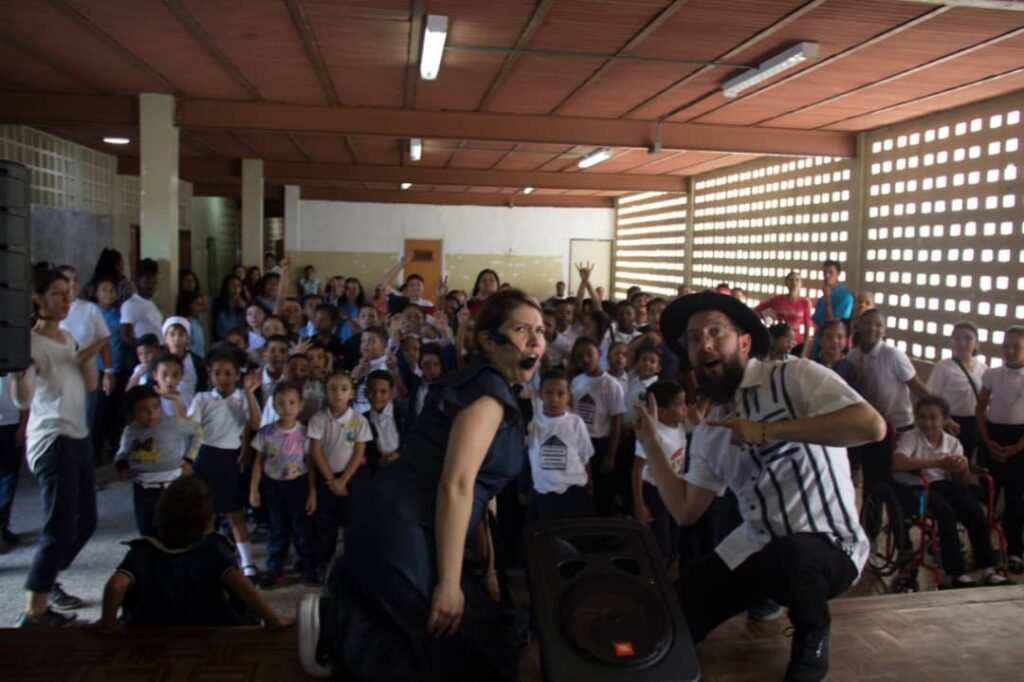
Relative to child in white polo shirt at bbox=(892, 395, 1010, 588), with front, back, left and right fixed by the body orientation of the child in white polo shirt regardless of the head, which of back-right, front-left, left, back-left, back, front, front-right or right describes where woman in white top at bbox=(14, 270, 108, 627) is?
right

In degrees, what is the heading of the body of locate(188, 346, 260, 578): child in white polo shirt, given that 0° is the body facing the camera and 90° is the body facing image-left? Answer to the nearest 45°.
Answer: approximately 0°

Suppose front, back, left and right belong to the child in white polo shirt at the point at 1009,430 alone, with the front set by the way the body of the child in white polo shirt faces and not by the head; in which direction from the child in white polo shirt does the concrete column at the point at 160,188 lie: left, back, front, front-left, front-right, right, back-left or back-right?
right

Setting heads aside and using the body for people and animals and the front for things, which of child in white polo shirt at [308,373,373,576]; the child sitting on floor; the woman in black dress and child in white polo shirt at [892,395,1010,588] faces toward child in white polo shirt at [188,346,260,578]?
the child sitting on floor

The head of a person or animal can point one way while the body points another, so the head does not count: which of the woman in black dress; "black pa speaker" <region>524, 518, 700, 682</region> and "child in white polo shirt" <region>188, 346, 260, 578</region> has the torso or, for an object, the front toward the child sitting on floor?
the child in white polo shirt

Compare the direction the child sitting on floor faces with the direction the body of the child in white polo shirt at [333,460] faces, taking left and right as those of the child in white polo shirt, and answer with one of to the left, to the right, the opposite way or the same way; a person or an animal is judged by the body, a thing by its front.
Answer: the opposite way

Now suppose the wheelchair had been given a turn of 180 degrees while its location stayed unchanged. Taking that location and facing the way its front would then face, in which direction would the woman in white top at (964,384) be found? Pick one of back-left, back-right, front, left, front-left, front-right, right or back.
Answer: front-right

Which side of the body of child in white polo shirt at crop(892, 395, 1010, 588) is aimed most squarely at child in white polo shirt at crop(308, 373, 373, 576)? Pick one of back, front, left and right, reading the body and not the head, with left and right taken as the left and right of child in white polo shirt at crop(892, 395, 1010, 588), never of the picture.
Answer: right

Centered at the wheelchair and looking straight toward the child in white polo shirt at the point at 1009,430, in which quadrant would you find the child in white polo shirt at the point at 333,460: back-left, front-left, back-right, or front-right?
back-left

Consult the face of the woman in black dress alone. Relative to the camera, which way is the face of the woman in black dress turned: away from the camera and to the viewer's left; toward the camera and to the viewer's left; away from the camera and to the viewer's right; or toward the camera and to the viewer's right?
toward the camera and to the viewer's right
